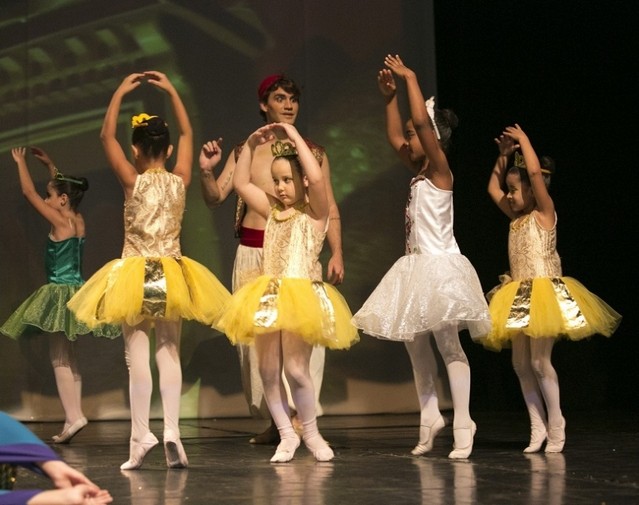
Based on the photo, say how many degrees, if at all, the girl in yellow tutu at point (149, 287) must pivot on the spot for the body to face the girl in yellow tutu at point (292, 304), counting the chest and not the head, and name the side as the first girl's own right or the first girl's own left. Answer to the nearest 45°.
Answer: approximately 90° to the first girl's own right

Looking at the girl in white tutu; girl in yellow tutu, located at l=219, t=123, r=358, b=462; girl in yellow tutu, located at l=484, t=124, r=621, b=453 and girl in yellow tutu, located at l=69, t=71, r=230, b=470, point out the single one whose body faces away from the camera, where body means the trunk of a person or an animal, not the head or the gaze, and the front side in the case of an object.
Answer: girl in yellow tutu, located at l=69, t=71, r=230, b=470

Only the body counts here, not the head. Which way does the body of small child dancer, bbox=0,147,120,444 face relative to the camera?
to the viewer's left

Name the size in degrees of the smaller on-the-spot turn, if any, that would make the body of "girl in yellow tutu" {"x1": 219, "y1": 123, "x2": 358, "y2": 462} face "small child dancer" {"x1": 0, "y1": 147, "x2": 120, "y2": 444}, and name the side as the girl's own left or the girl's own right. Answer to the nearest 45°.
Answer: approximately 90° to the girl's own right

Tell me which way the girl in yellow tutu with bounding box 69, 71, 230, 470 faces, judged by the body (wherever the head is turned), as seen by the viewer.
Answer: away from the camera

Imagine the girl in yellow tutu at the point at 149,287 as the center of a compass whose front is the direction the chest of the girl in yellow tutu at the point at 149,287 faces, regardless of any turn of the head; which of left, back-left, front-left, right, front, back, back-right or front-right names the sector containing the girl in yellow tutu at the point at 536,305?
right

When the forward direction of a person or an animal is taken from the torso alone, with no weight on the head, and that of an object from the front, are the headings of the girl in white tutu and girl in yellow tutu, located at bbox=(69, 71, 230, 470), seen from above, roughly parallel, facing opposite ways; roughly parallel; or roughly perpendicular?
roughly perpendicular

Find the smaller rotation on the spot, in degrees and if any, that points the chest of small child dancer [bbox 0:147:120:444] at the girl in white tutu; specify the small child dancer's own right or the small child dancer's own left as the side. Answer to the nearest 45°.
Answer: approximately 135° to the small child dancer's own left

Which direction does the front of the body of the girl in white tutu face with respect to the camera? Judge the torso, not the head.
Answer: to the viewer's left

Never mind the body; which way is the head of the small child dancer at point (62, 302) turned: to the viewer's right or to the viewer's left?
to the viewer's left

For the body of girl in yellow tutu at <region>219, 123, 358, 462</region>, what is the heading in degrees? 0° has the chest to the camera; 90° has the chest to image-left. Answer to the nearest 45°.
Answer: approximately 45°

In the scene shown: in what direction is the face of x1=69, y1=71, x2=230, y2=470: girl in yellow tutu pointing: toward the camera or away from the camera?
away from the camera
